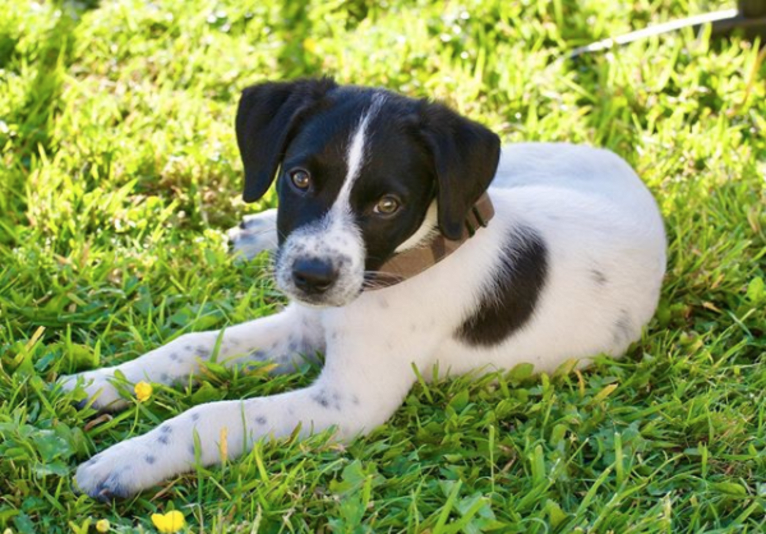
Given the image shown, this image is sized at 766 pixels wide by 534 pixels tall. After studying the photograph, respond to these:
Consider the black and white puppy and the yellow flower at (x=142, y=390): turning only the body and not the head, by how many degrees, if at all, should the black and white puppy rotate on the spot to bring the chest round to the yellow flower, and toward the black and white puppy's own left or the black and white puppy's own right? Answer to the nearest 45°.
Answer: approximately 45° to the black and white puppy's own right

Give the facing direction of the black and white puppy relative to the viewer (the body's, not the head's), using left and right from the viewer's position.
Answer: facing the viewer and to the left of the viewer

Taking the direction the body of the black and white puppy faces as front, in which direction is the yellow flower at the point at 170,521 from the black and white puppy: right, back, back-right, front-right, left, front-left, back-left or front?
front
